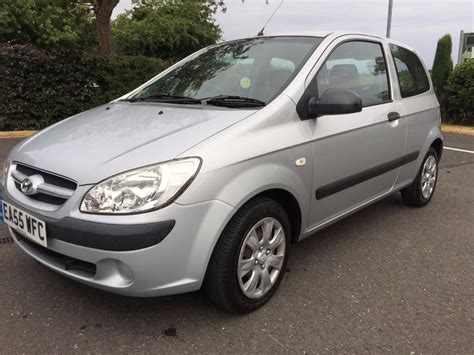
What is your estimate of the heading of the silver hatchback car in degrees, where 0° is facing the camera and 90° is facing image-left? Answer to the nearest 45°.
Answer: approximately 45°

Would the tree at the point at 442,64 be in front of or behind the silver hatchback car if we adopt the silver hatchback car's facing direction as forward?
behind

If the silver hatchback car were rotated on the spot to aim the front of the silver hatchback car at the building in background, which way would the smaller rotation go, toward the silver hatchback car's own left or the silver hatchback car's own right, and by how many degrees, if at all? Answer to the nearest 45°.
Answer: approximately 180°

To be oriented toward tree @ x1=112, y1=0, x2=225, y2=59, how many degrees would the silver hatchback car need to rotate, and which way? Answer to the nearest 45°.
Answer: approximately 135° to its right

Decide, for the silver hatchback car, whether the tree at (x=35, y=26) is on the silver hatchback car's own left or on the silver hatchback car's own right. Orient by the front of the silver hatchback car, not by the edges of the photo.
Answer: on the silver hatchback car's own right

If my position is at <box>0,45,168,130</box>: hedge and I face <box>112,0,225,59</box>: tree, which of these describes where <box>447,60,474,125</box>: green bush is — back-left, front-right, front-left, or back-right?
front-right

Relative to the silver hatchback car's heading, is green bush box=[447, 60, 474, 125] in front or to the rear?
to the rear

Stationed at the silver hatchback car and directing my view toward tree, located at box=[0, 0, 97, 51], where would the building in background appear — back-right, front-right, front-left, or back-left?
front-right
